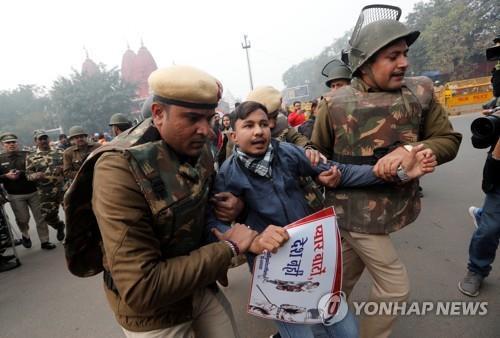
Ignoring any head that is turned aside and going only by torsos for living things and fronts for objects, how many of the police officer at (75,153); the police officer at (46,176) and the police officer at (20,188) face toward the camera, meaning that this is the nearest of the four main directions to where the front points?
3

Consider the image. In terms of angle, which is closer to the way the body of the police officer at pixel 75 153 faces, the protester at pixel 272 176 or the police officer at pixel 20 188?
the protester

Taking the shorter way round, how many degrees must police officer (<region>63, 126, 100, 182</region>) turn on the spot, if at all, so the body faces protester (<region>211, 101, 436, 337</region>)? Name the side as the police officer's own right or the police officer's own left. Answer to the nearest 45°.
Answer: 0° — they already face them

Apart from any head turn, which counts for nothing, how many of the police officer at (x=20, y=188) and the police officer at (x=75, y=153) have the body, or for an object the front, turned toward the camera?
2

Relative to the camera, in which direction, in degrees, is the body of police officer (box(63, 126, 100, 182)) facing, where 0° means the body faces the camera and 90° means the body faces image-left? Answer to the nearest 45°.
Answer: approximately 0°

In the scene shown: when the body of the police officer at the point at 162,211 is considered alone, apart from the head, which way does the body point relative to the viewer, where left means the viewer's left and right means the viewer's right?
facing the viewer and to the right of the viewer
